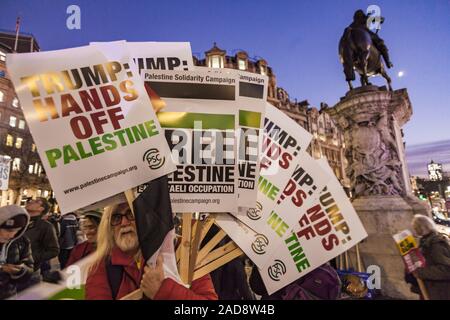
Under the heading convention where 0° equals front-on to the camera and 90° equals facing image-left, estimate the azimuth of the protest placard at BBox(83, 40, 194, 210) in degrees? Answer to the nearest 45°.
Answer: approximately 0°

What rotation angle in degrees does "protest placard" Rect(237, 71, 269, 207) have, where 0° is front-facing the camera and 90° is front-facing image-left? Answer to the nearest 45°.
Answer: approximately 0°

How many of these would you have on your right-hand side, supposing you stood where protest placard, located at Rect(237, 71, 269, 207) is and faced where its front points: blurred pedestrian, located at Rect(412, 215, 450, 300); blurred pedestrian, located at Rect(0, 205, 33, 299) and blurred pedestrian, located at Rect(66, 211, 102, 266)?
2

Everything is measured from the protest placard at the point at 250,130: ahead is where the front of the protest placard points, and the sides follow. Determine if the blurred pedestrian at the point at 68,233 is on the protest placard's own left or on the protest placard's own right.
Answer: on the protest placard's own right

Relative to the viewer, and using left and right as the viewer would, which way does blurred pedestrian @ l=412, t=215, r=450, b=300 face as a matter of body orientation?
facing to the left of the viewer
